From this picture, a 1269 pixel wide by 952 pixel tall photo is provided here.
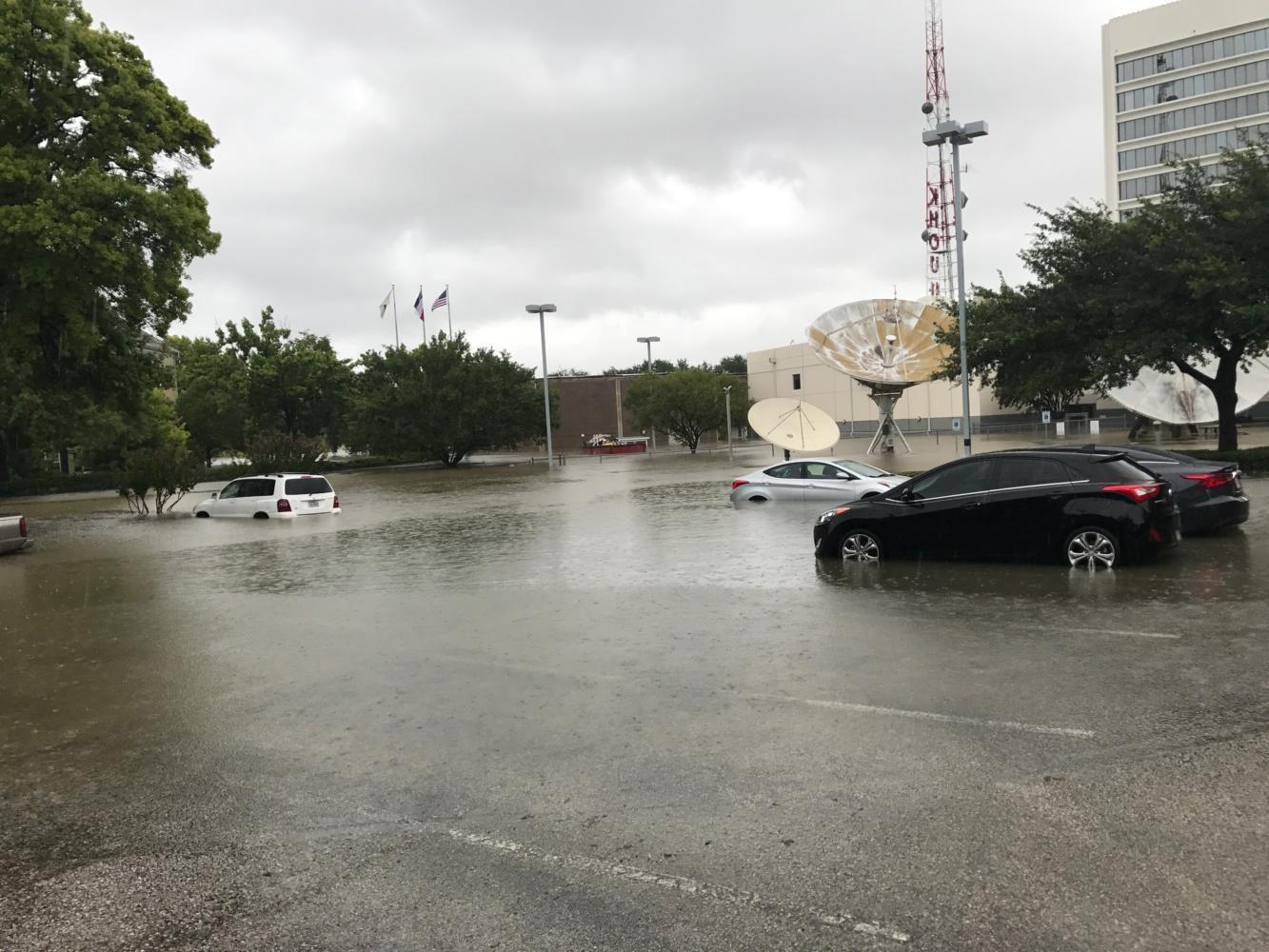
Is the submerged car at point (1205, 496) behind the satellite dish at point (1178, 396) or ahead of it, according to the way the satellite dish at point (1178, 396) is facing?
ahead

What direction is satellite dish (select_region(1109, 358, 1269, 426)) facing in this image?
toward the camera

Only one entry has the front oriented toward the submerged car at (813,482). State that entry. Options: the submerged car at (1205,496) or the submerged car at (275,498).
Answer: the submerged car at (1205,496)

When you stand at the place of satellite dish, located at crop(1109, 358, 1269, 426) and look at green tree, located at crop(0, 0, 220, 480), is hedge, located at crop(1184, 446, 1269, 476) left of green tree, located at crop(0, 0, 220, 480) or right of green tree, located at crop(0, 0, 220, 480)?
left

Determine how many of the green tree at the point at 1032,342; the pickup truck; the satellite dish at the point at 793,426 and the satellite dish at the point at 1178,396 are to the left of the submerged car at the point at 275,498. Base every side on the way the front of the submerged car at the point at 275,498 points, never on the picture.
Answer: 1

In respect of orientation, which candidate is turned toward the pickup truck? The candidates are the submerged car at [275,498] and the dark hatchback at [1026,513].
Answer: the dark hatchback

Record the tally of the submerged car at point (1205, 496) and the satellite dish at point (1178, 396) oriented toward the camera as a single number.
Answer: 1

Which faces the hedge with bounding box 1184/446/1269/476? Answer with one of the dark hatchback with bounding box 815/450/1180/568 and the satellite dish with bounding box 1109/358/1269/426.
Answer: the satellite dish

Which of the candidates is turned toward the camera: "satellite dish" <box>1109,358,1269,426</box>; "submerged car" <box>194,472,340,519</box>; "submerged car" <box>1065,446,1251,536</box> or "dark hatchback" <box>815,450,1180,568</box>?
the satellite dish

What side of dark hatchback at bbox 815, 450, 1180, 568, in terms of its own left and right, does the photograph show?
left

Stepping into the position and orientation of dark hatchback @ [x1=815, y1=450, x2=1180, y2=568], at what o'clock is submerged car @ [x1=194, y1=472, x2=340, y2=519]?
The submerged car is roughly at 1 o'clock from the dark hatchback.

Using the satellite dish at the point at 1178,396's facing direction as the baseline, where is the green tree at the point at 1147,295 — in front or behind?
in front

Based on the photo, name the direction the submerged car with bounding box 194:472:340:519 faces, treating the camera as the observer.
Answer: facing away from the viewer and to the left of the viewer

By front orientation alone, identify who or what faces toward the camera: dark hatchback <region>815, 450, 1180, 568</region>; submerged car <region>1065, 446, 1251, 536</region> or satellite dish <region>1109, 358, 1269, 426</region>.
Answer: the satellite dish
